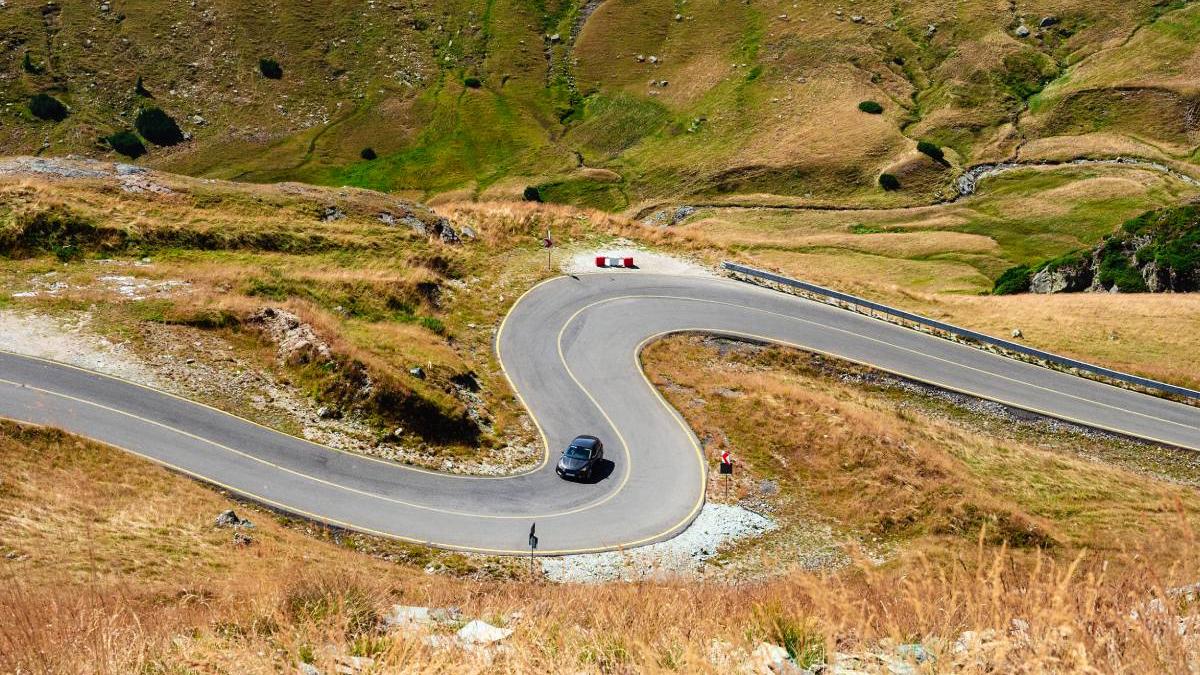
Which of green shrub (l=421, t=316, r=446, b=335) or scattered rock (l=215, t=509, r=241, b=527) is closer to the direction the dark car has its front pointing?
the scattered rock

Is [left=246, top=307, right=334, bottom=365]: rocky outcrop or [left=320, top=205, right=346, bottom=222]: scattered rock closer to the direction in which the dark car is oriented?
the rocky outcrop

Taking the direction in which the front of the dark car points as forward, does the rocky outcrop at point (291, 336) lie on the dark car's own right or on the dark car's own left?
on the dark car's own right

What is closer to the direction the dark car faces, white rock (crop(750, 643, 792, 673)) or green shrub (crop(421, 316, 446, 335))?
the white rock

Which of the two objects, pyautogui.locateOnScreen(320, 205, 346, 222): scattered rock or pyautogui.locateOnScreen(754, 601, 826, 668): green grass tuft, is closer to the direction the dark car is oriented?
the green grass tuft

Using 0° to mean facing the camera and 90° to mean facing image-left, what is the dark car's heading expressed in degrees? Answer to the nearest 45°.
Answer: approximately 45°

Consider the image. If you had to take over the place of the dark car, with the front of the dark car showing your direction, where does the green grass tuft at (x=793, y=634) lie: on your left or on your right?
on your left

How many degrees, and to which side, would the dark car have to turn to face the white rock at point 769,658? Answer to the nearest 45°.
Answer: approximately 45° to its left

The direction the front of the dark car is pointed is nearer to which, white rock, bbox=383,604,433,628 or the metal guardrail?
the white rock

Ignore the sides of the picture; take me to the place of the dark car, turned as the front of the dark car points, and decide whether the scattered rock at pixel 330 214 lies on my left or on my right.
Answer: on my right
